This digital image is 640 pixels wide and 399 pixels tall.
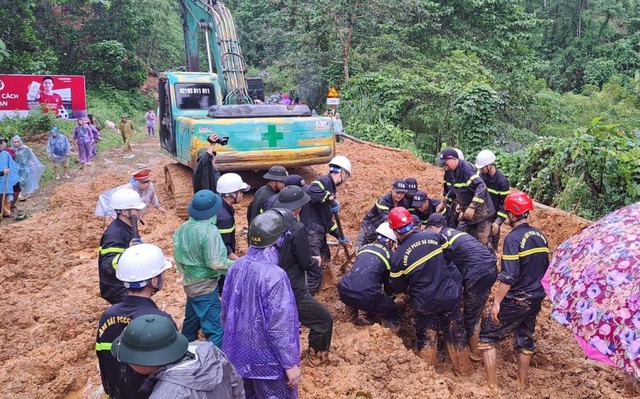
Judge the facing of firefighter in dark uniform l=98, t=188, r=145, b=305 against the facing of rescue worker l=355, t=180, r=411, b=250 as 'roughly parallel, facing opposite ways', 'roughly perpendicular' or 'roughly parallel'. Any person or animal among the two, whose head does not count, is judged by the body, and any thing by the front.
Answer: roughly perpendicular

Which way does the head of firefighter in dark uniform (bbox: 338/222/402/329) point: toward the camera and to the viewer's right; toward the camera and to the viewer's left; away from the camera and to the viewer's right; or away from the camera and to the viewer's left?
away from the camera and to the viewer's right

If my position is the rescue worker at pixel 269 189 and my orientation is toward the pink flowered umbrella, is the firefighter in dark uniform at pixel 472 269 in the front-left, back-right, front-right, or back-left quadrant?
front-left

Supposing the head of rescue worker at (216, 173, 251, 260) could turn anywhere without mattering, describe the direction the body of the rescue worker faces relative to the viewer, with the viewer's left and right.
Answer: facing to the right of the viewer

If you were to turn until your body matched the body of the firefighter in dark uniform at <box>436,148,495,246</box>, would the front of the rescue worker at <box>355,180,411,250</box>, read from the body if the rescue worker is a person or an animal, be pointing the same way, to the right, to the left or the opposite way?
to the left

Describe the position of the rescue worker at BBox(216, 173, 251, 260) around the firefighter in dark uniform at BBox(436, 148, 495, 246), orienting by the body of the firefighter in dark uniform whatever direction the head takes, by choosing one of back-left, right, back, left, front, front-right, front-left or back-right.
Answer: front

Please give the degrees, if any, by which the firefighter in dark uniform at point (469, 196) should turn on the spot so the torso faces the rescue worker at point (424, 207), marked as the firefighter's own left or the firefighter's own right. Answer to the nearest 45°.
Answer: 0° — they already face them

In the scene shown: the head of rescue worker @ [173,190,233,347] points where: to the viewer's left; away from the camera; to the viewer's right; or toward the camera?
away from the camera

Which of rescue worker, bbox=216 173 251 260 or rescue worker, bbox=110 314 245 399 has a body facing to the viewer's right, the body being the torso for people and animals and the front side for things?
rescue worker, bbox=216 173 251 260

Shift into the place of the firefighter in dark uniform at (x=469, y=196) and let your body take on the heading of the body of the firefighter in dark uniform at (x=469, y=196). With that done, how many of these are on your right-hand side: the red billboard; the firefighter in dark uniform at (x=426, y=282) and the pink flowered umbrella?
1

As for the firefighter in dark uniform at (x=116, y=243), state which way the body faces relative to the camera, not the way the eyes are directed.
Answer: to the viewer's right

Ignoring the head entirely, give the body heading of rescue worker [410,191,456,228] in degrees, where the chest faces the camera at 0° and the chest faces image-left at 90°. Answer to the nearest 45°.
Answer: approximately 45°

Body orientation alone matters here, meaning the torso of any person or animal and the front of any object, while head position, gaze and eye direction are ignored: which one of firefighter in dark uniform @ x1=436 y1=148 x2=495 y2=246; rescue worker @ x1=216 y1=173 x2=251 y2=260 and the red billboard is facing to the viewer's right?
the rescue worker

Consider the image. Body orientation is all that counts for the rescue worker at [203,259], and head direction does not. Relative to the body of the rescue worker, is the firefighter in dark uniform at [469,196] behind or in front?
in front

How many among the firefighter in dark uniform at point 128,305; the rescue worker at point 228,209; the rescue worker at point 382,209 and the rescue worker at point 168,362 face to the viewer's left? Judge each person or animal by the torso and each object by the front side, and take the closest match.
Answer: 1

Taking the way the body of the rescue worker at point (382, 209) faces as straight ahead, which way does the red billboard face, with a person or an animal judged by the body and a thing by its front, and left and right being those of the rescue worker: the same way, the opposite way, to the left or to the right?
the same way

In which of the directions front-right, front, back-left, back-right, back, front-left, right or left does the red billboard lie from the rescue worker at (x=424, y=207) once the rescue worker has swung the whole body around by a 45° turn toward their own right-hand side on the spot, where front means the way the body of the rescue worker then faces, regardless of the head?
front-right
